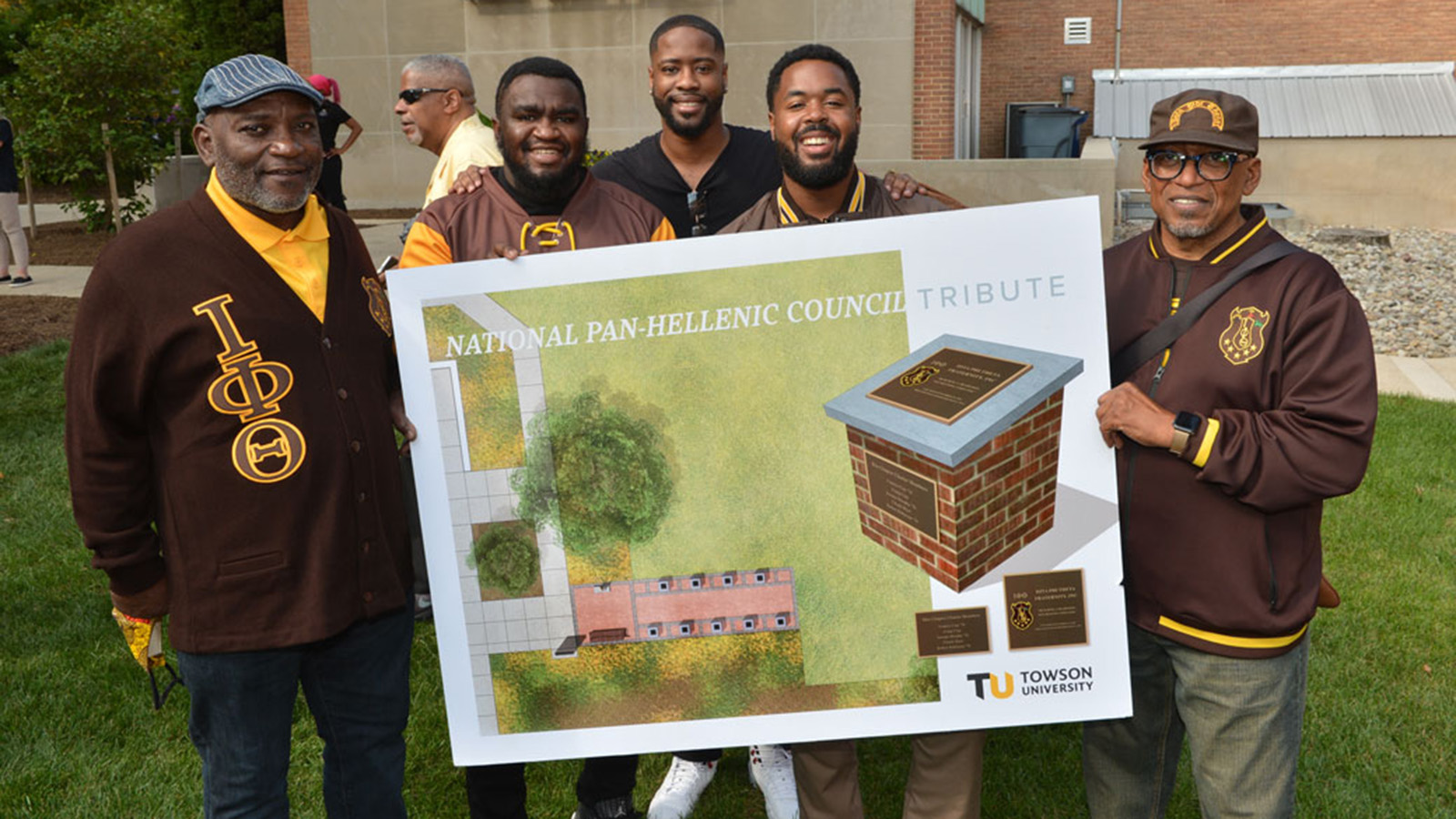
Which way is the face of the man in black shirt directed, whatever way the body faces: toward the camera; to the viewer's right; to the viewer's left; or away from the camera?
toward the camera

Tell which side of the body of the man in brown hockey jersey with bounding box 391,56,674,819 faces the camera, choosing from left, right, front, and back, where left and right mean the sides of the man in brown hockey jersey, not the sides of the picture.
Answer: front

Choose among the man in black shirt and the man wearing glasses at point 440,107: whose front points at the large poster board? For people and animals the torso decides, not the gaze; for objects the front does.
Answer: the man in black shirt

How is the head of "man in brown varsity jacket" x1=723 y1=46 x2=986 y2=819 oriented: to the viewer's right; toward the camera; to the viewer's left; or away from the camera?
toward the camera

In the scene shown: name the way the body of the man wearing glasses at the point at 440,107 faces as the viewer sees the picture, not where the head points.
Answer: to the viewer's left

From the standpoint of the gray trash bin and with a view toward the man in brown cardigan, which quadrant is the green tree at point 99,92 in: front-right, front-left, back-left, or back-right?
front-right

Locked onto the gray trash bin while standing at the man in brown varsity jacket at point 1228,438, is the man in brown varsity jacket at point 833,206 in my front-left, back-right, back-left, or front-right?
front-left

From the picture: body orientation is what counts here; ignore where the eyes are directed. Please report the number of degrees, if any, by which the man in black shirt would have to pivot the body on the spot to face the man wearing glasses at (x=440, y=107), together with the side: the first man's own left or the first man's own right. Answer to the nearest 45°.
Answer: approximately 135° to the first man's own right

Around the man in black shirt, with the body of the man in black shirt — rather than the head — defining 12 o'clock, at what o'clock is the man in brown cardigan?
The man in brown cardigan is roughly at 1 o'clock from the man in black shirt.

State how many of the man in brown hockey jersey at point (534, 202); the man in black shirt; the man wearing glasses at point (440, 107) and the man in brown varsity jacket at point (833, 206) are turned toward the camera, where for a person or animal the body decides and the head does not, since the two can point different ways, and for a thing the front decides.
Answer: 3

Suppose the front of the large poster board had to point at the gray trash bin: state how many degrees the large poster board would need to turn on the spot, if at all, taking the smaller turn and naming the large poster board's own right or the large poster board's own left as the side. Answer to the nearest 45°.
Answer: approximately 180°

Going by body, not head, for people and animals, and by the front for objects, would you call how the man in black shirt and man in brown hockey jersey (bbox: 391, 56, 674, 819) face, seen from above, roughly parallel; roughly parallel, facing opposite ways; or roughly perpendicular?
roughly parallel
